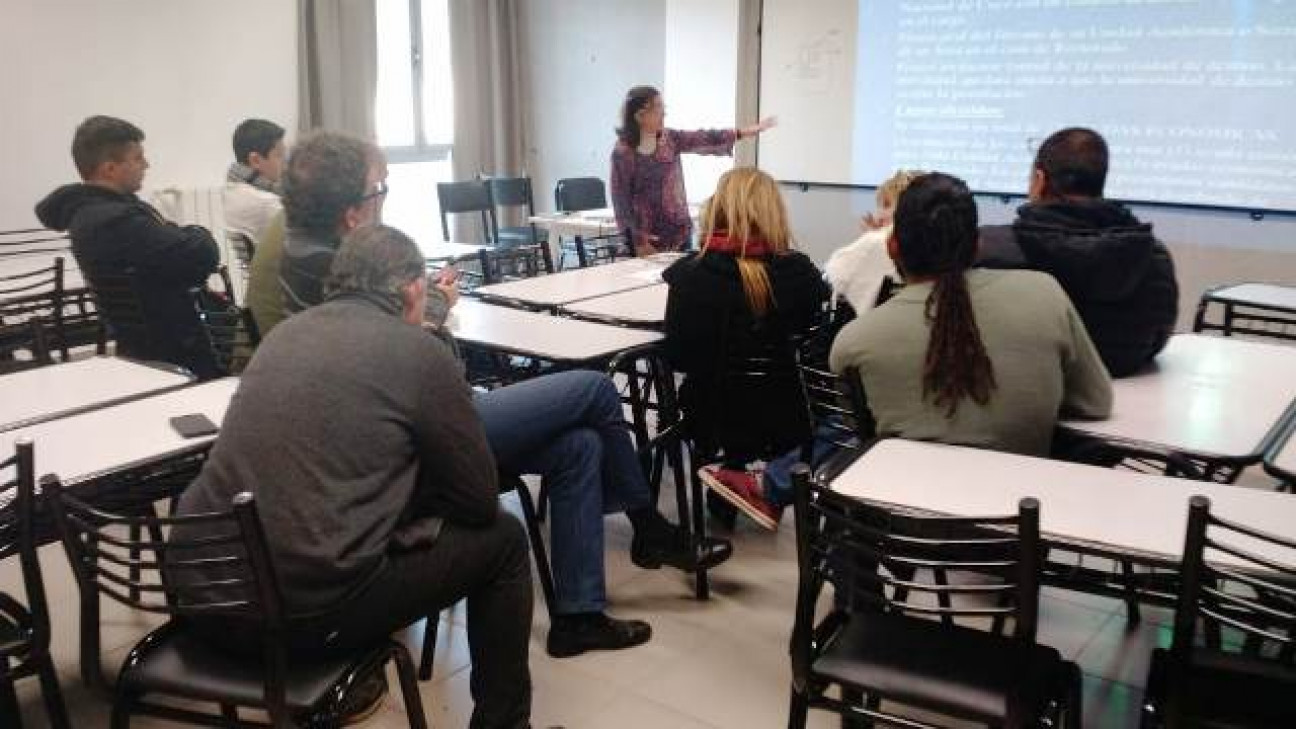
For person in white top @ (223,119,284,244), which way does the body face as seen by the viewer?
to the viewer's right

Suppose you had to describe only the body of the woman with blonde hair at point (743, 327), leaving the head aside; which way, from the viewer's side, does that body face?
away from the camera

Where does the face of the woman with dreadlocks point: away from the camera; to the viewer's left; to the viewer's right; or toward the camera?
away from the camera

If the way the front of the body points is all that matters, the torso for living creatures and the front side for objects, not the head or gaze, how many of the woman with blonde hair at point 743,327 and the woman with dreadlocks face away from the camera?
2

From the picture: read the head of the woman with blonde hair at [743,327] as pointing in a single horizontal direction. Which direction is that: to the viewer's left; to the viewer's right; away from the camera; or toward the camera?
away from the camera

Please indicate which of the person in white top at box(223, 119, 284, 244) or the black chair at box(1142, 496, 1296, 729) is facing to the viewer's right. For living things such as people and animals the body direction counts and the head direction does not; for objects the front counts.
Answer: the person in white top

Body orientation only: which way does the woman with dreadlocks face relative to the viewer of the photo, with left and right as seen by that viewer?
facing away from the viewer

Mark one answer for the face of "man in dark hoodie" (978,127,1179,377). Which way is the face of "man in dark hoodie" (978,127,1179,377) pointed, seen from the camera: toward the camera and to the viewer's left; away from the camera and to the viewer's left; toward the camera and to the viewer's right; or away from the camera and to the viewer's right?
away from the camera and to the viewer's left

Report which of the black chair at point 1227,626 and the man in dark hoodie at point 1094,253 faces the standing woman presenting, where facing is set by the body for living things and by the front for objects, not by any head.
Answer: the man in dark hoodie

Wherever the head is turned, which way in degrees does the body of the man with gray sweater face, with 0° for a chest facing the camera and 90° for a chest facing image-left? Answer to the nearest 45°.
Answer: approximately 225°

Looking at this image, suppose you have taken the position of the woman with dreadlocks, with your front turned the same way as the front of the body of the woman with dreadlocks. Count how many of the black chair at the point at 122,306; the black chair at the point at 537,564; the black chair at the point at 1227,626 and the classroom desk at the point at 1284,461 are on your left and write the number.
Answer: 2

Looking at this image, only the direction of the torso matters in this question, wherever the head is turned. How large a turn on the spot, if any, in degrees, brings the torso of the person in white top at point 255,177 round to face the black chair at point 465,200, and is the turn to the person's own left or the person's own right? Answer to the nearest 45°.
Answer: approximately 45° to the person's own left

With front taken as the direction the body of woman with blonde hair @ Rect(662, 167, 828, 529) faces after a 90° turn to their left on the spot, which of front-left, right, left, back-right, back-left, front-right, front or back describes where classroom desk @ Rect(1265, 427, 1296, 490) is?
back-left

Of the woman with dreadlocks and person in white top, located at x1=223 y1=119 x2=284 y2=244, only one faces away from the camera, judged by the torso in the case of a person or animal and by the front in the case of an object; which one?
the woman with dreadlocks
